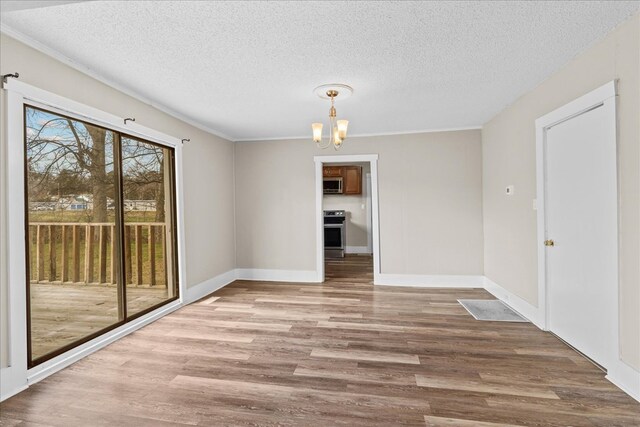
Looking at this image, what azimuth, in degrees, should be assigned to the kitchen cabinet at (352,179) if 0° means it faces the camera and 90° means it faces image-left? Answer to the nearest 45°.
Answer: approximately 0°

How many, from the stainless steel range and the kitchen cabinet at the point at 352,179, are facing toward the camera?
2

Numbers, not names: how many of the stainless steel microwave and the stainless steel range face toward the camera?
2

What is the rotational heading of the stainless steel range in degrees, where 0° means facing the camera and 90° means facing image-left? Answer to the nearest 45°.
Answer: approximately 0°

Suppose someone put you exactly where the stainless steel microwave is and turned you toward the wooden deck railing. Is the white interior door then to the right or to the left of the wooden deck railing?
left
